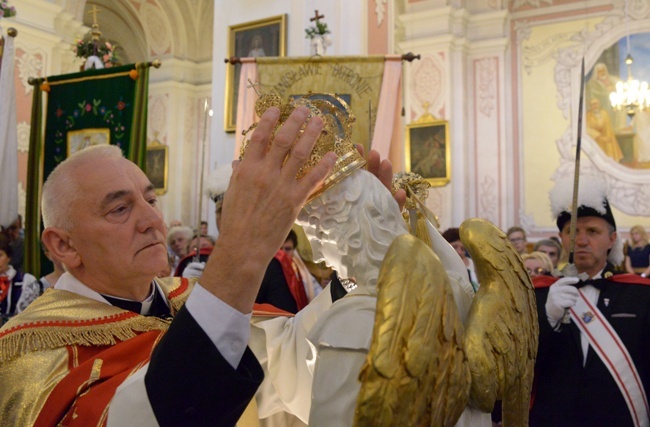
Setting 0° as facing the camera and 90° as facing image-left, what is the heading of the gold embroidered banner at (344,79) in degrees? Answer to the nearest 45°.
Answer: approximately 0°

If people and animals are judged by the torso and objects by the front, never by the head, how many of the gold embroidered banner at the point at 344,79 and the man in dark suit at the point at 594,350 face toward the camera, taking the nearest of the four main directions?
2

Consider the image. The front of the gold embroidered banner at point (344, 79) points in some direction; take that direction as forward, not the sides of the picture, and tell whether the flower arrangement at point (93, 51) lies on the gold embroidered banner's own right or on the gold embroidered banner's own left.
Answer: on the gold embroidered banner's own right

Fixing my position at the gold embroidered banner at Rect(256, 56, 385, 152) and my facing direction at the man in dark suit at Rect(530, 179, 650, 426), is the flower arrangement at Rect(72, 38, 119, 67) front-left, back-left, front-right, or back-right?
back-right
